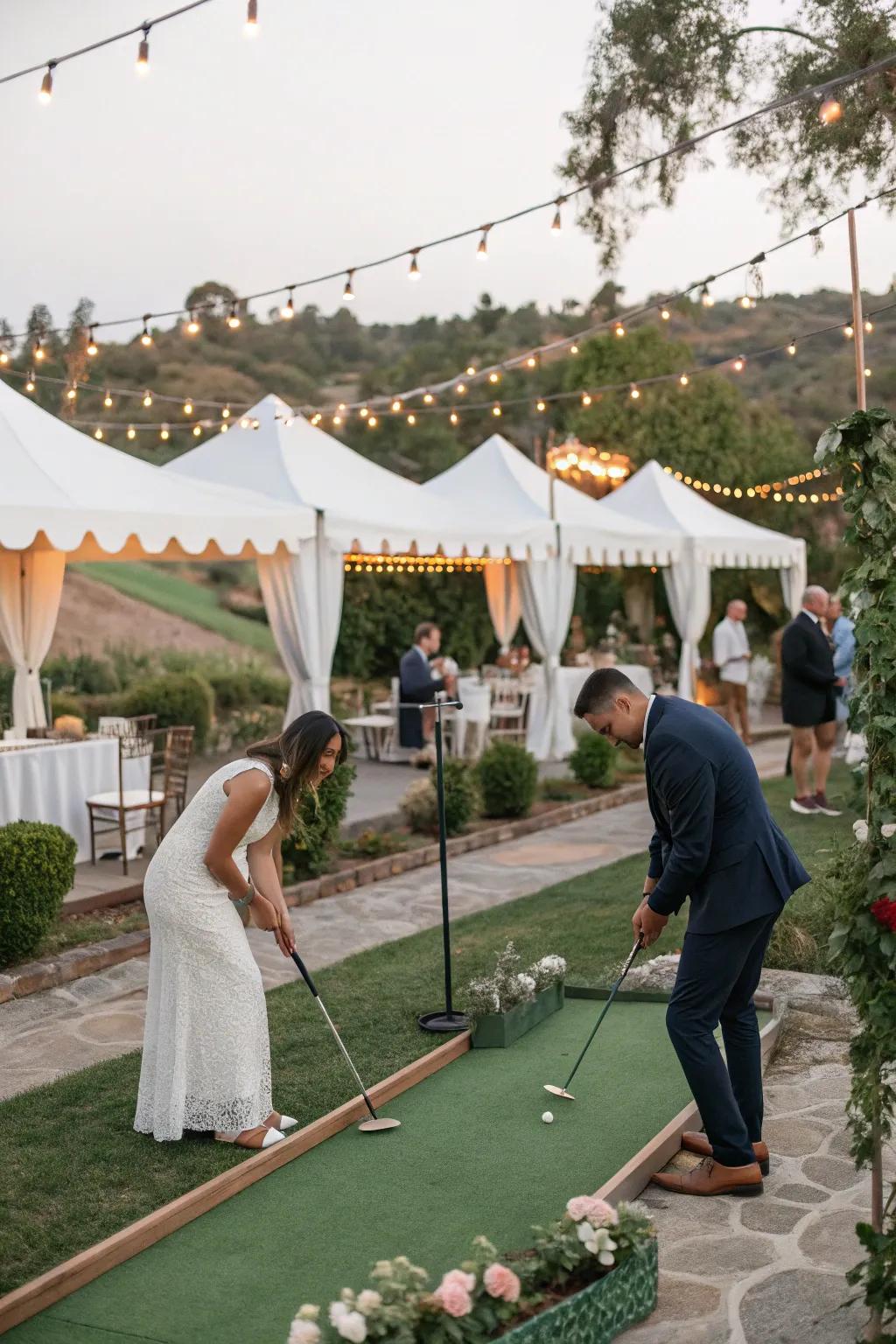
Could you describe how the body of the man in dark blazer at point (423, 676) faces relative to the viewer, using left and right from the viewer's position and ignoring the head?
facing to the right of the viewer

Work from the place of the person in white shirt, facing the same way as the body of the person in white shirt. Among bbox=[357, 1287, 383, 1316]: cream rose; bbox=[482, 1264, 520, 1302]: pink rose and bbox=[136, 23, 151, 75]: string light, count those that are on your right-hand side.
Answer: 3

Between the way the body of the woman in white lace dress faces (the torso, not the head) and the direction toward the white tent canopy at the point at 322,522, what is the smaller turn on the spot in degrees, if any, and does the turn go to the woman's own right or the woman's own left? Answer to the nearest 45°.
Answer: approximately 90° to the woman's own left

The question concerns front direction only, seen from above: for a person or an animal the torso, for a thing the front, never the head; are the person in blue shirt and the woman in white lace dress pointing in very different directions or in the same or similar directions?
very different directions

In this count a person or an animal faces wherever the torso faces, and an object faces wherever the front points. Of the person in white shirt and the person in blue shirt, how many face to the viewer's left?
1

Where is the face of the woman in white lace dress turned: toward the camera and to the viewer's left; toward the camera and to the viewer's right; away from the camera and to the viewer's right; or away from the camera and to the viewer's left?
toward the camera and to the viewer's right

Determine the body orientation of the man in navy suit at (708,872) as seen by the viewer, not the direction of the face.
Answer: to the viewer's left

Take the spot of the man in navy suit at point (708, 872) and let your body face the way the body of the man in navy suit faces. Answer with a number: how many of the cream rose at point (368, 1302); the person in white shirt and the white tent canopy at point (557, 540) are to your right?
2

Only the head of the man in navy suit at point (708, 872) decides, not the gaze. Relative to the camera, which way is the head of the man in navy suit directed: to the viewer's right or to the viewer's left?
to the viewer's left

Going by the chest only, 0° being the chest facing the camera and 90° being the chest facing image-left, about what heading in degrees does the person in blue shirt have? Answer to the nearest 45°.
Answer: approximately 90°

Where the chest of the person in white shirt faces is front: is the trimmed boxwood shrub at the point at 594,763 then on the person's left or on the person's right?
on the person's right

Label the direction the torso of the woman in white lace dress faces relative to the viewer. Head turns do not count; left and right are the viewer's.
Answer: facing to the right of the viewer
